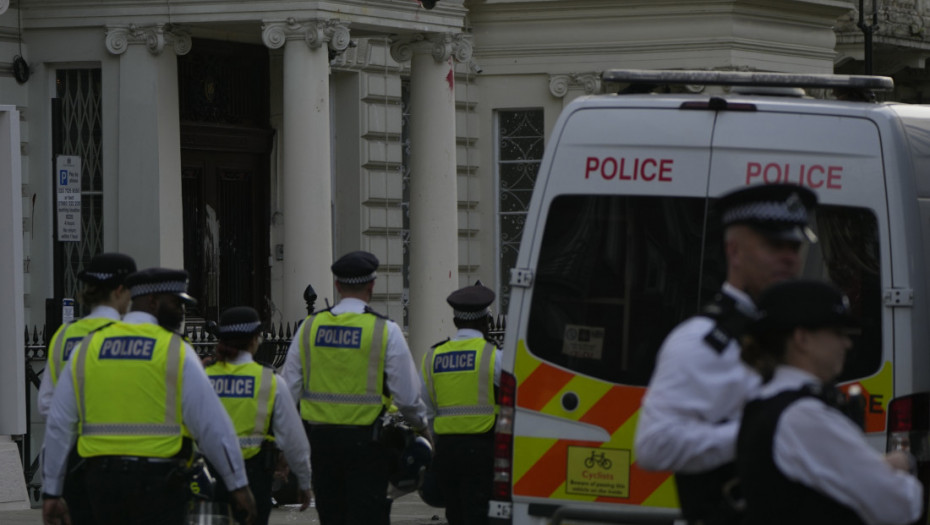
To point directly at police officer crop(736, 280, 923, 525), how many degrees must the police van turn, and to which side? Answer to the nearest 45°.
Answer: approximately 180°

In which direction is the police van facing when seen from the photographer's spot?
facing away from the viewer

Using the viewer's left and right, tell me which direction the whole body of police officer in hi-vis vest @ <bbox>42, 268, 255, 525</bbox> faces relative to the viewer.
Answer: facing away from the viewer

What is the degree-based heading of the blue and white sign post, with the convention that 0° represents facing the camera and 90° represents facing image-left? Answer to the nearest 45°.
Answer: approximately 0°

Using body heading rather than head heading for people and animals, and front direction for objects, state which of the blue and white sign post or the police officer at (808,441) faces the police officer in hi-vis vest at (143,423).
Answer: the blue and white sign post

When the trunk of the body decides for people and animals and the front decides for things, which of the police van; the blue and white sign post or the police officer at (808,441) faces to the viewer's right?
the police officer

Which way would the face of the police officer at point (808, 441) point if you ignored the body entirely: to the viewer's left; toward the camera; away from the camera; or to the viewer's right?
to the viewer's right

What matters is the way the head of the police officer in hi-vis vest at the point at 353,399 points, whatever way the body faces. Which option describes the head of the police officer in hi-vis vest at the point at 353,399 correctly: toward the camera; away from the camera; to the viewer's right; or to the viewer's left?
away from the camera
